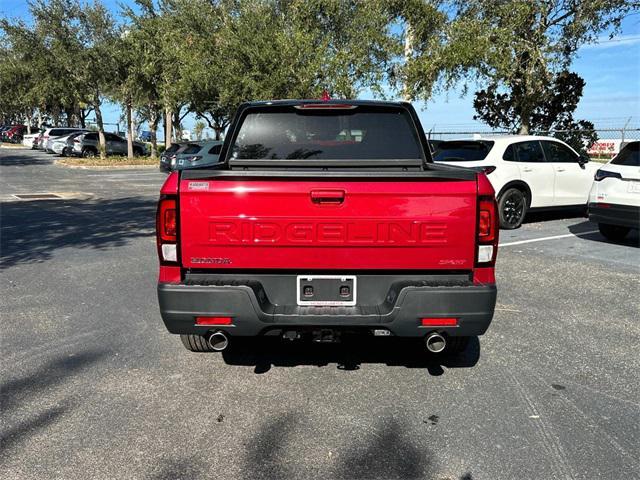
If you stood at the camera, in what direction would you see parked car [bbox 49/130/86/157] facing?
facing the viewer and to the left of the viewer

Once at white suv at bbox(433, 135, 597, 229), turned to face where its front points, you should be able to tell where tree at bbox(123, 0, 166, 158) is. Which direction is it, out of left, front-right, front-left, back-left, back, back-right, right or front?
left

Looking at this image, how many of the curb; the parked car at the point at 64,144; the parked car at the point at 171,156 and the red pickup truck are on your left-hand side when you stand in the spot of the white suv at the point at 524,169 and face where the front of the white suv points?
3

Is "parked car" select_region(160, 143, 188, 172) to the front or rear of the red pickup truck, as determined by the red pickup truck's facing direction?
to the front

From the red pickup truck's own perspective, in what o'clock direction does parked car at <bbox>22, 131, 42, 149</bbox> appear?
The parked car is roughly at 11 o'clock from the red pickup truck.

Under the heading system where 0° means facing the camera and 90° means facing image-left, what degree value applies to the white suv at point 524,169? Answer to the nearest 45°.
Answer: approximately 225°

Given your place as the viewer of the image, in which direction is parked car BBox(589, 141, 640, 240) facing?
facing away from the viewer and to the right of the viewer

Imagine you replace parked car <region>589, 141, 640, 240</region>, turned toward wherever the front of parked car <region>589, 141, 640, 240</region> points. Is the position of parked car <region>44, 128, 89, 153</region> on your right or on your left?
on your left

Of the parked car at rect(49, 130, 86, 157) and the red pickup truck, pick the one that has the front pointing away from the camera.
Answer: the red pickup truck

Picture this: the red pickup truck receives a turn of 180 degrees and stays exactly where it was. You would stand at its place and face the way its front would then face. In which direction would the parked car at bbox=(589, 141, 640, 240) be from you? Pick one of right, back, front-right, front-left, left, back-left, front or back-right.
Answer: back-left

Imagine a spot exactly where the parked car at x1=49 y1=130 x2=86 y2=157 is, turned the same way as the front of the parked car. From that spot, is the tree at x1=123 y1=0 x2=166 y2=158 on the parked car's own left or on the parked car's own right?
on the parked car's own left

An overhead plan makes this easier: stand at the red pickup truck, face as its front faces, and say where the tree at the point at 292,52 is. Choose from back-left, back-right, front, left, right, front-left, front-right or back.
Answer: front

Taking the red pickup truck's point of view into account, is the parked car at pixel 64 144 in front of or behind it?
in front

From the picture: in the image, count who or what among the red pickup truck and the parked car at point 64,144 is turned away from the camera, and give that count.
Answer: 1

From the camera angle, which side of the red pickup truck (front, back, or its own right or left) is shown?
back

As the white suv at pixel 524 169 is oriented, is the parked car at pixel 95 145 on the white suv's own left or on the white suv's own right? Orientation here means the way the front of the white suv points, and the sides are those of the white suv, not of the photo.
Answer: on the white suv's own left
